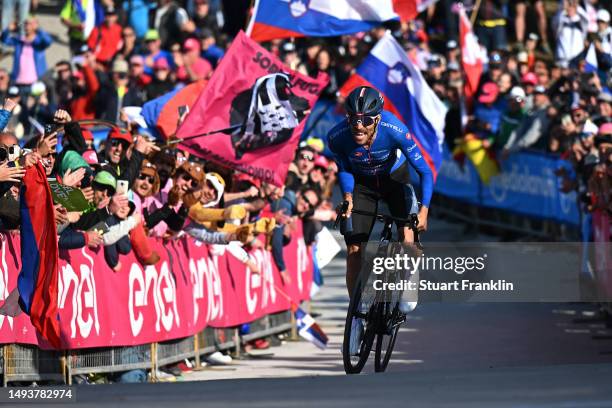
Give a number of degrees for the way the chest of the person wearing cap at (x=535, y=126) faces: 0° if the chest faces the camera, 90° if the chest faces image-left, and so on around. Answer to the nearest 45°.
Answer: approximately 45°

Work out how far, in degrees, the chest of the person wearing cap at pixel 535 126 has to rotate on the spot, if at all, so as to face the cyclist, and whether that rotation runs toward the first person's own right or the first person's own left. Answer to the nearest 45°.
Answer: approximately 45° to the first person's own left

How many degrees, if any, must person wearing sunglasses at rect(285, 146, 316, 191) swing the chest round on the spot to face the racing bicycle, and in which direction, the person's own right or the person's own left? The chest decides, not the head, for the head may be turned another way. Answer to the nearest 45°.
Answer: approximately 45° to the person's own right

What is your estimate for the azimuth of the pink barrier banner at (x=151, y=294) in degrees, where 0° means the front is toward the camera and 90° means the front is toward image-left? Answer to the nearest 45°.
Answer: approximately 315°

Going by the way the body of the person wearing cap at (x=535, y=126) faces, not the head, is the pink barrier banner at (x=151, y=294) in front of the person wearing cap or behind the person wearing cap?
in front

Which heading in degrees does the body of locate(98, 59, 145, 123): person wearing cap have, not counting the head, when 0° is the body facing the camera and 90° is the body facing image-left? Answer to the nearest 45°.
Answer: approximately 0°

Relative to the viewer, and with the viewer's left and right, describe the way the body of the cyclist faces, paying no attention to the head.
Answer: facing the viewer

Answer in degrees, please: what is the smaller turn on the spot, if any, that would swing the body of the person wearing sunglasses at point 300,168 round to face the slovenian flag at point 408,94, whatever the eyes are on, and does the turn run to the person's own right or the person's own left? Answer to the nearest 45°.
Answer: approximately 45° to the person's own left
